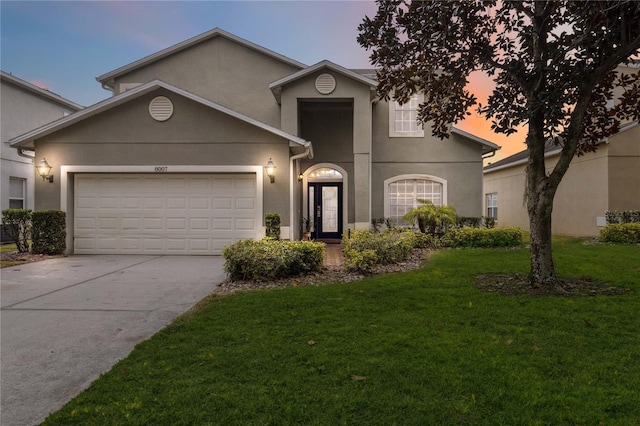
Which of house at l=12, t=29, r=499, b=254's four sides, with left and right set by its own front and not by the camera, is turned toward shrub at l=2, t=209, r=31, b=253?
right

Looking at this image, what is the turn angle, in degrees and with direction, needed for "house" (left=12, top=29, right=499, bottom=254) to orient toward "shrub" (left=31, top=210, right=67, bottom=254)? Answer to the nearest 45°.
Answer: approximately 90° to its right

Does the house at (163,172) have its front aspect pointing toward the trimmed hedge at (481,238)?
no

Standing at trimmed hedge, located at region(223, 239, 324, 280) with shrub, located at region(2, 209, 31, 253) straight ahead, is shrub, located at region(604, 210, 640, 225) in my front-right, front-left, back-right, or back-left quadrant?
back-right

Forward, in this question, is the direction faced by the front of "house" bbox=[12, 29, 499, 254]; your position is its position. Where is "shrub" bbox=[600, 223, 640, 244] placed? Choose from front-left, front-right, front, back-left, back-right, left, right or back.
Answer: left

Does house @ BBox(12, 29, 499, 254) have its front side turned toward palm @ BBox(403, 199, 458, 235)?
no

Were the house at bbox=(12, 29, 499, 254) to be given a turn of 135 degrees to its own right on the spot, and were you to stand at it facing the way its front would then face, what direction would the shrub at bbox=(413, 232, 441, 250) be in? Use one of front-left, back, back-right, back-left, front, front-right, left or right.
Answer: back-right

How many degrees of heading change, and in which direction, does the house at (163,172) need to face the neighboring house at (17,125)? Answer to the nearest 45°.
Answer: approximately 135° to its right

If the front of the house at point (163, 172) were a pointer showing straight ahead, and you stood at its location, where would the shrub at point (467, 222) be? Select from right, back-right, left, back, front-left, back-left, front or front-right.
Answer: left

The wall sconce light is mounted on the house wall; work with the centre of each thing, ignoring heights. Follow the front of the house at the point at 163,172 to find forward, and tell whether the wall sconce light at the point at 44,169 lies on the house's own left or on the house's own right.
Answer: on the house's own right

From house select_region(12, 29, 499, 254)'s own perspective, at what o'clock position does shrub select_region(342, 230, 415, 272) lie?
The shrub is roughly at 10 o'clock from the house.

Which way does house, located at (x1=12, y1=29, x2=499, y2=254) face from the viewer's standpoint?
toward the camera

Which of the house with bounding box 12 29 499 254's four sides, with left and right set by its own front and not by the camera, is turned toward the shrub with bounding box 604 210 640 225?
left

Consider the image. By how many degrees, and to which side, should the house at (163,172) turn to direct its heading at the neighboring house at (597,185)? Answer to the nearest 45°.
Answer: approximately 90° to its left
